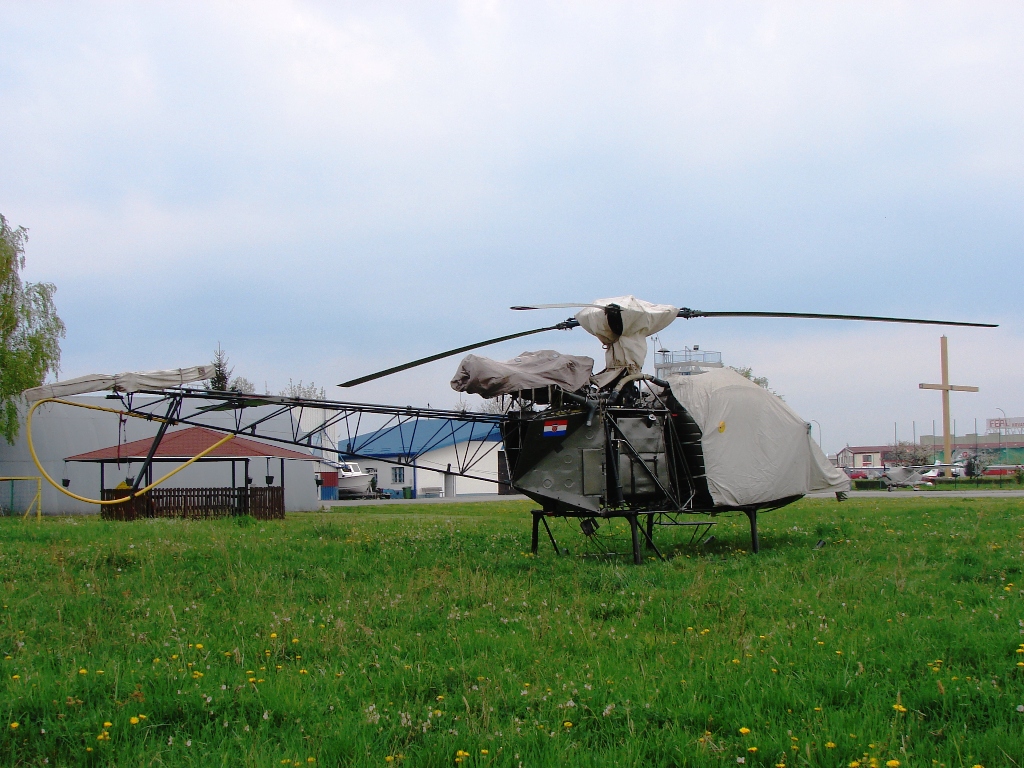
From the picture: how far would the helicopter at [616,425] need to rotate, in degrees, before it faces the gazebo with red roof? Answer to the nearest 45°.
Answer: approximately 135° to its left

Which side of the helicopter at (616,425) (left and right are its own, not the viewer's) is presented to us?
right

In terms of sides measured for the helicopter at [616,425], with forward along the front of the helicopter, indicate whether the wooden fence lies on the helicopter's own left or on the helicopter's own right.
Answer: on the helicopter's own left
